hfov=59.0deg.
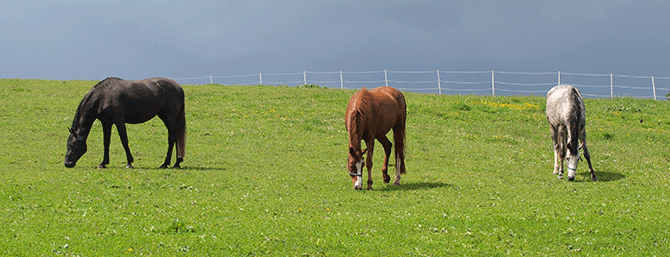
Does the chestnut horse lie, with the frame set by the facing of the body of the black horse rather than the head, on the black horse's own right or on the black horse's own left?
on the black horse's own left

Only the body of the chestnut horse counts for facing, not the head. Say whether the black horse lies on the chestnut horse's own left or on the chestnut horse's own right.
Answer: on the chestnut horse's own right

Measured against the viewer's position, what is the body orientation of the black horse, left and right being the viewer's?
facing to the left of the viewer

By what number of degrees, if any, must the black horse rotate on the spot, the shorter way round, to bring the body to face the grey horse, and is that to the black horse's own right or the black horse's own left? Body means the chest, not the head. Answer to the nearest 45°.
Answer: approximately 135° to the black horse's own left

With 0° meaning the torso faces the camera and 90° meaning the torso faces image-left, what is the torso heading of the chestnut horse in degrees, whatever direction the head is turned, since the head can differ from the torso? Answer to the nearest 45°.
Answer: approximately 45°

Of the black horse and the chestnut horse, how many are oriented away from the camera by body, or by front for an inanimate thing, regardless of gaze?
0
